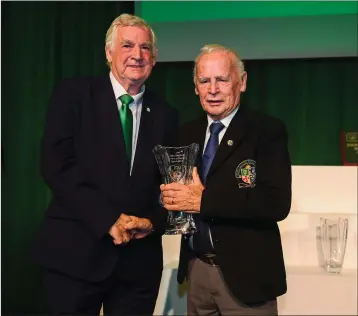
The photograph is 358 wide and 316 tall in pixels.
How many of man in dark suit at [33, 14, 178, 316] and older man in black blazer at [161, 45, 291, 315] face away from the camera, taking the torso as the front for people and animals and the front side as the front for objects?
0

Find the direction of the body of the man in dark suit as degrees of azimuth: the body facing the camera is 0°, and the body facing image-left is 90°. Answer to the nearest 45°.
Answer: approximately 315°

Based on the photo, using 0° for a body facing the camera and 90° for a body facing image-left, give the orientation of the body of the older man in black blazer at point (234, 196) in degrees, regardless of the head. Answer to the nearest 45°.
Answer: approximately 45°

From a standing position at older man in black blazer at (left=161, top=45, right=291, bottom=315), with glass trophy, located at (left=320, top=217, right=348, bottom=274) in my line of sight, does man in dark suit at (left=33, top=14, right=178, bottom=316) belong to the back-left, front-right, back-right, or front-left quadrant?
back-left

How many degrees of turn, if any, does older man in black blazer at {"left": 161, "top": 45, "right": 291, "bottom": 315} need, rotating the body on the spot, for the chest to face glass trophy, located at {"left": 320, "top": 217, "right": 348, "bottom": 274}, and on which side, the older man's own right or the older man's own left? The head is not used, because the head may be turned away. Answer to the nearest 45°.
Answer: approximately 180°

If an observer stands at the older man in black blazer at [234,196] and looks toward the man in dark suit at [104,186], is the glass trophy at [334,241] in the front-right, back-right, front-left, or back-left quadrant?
back-right

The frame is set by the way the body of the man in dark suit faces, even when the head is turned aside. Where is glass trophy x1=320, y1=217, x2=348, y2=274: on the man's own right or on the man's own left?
on the man's own left

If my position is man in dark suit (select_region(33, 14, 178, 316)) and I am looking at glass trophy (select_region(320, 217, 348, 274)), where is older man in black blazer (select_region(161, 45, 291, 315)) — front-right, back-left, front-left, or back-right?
front-right

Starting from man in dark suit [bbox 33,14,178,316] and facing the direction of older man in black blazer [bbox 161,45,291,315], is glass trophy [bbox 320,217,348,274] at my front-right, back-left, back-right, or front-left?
front-left
